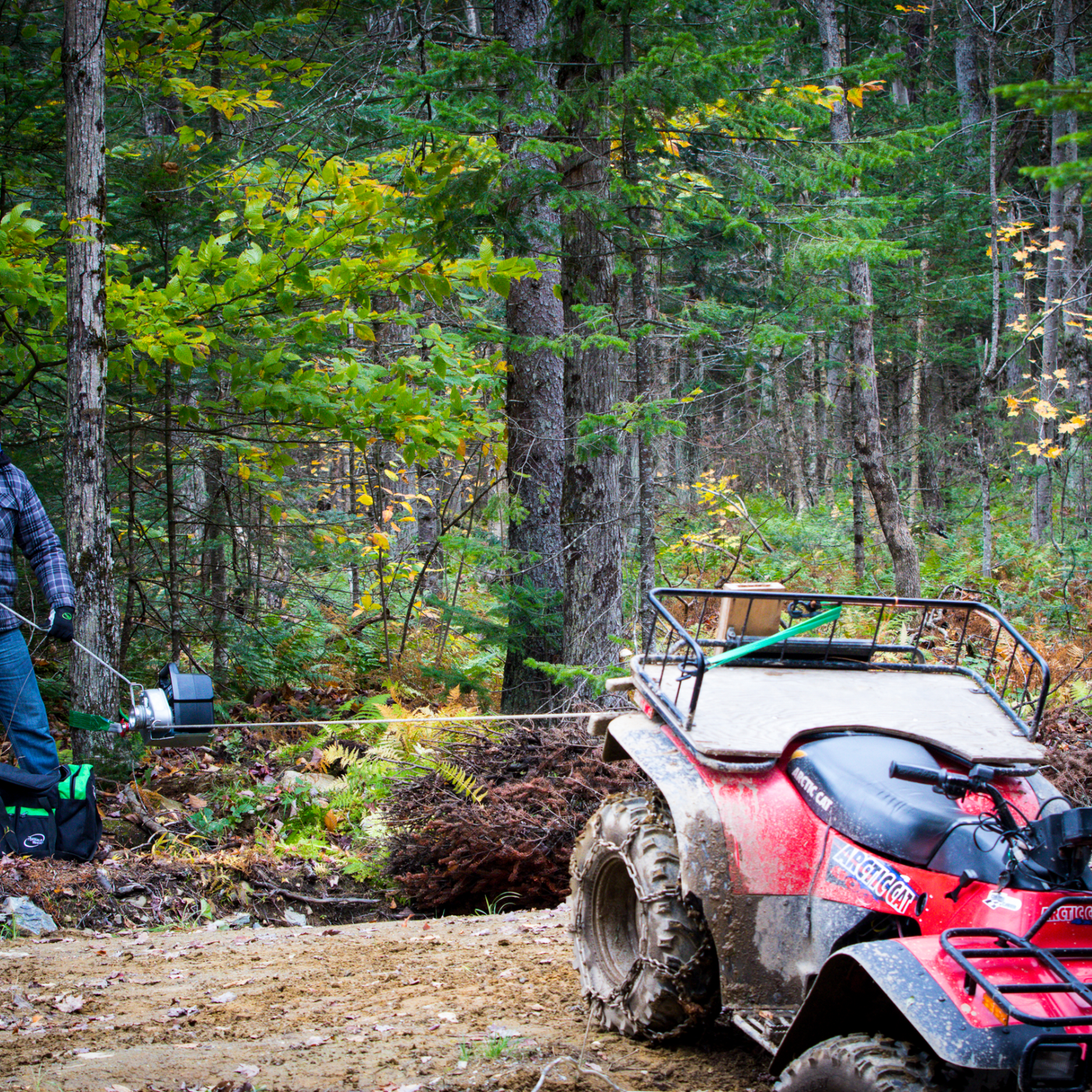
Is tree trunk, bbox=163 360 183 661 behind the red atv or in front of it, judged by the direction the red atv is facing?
behind

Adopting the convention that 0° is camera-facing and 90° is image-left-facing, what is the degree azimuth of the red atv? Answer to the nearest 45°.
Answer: approximately 315°

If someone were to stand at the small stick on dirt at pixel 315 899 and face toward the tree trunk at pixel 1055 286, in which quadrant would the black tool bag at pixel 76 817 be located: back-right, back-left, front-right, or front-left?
back-left

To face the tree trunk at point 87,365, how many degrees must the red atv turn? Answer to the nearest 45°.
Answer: approximately 180°

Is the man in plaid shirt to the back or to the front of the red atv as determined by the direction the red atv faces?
to the back

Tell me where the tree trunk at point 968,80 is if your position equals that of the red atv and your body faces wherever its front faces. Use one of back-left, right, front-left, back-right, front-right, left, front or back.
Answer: back-left

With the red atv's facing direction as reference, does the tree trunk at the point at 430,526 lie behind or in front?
behind
